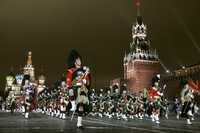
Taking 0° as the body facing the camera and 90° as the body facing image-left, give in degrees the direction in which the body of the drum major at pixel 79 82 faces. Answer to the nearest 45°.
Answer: approximately 315°

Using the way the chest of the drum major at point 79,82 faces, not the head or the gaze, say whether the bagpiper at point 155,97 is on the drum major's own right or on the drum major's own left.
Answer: on the drum major's own left

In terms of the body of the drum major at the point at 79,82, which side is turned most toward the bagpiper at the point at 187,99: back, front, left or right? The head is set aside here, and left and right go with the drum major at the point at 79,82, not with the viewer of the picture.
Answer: left

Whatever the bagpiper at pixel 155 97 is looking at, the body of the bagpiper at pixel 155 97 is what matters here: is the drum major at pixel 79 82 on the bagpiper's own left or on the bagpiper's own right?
on the bagpiper's own right

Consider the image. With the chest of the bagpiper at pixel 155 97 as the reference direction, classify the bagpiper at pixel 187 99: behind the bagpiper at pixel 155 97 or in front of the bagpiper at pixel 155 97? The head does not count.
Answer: in front

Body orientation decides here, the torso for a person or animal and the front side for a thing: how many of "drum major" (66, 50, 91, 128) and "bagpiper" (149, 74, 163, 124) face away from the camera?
0

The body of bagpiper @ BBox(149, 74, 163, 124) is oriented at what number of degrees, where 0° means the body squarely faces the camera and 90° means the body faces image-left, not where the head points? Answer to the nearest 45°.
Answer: approximately 315°

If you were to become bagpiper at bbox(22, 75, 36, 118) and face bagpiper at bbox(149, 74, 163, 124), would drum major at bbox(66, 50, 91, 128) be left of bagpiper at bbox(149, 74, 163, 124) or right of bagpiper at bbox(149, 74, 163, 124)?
right
